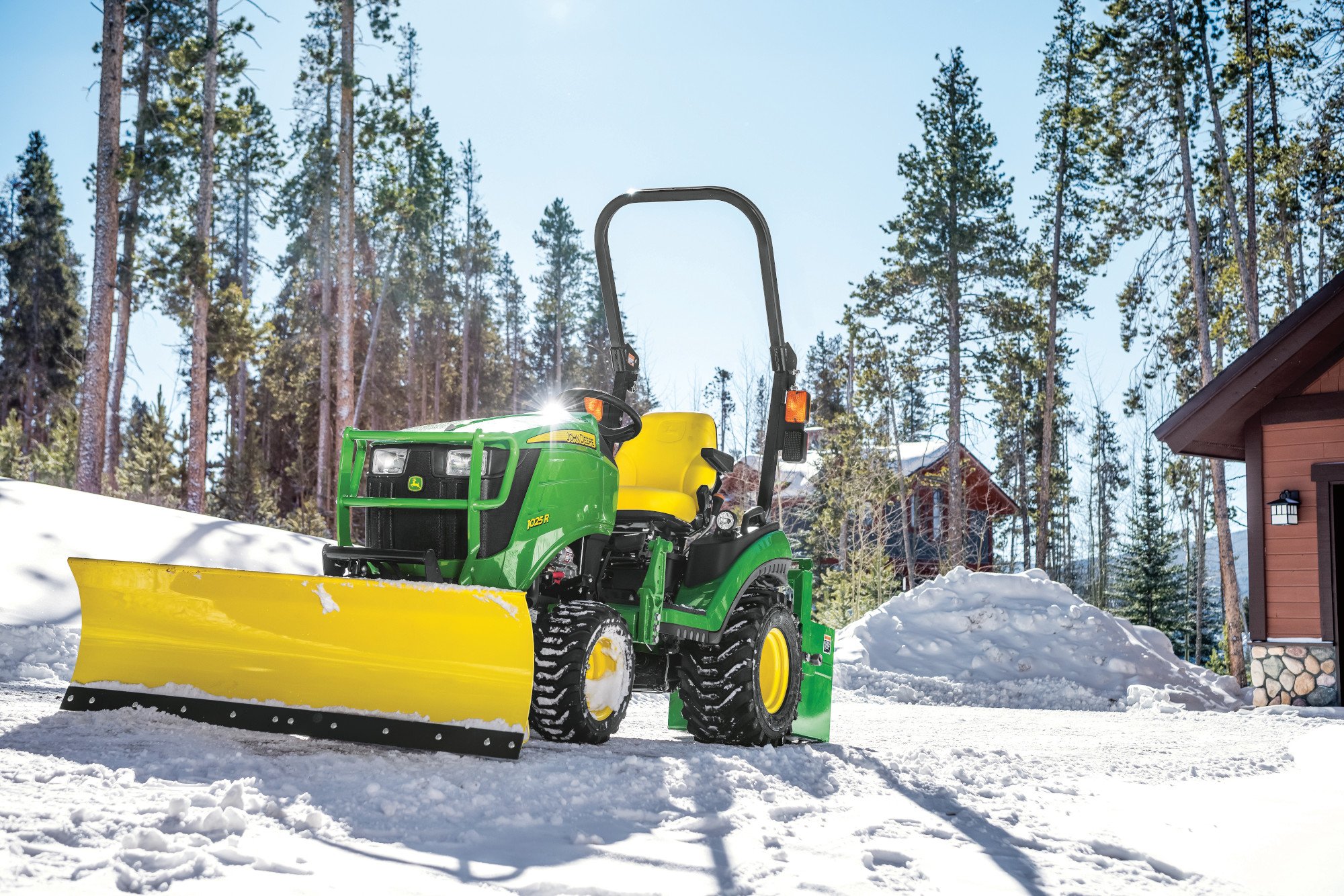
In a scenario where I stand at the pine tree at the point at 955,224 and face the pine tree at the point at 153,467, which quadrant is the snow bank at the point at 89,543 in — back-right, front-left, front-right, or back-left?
front-left

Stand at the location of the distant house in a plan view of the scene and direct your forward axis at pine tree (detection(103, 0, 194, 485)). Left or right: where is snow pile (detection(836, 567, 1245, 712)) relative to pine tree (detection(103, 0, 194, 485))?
left

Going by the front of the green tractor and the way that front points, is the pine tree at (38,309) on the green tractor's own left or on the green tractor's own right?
on the green tractor's own right

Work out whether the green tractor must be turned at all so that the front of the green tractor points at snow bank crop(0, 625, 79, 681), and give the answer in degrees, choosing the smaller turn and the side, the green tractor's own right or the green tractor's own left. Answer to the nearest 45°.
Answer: approximately 90° to the green tractor's own right

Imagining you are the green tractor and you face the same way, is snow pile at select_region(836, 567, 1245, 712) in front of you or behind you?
behind

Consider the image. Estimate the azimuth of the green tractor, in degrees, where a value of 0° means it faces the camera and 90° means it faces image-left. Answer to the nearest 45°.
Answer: approximately 45°

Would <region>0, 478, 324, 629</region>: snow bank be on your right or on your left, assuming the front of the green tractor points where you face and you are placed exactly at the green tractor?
on your right

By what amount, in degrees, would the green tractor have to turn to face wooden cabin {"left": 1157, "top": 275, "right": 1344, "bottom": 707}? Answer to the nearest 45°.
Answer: approximately 180°

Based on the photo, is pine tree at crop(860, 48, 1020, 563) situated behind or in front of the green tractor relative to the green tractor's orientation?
behind

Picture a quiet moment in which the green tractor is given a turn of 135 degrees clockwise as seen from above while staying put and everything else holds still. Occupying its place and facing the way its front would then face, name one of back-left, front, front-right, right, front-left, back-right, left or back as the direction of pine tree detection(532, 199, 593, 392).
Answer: front

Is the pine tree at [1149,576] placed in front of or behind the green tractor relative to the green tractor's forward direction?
behind

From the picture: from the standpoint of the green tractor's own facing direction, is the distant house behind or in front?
behind

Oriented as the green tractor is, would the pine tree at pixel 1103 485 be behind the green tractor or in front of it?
behind

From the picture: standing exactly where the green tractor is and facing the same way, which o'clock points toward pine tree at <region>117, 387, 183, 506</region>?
The pine tree is roughly at 4 o'clock from the green tractor.
